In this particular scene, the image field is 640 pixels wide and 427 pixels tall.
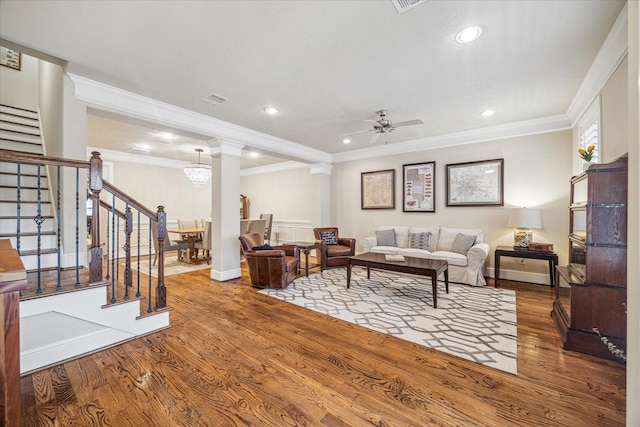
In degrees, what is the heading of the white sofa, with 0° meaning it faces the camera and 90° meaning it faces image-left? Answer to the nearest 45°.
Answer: approximately 45°

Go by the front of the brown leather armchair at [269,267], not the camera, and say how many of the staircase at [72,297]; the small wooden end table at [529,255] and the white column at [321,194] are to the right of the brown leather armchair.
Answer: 1

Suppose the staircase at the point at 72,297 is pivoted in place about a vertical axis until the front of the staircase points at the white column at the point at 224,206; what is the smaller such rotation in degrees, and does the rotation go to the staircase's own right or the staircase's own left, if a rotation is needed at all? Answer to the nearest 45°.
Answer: approximately 45° to the staircase's own left

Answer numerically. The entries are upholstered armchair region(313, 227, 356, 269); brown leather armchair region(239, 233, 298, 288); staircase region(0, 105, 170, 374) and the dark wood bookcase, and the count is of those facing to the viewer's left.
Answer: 1

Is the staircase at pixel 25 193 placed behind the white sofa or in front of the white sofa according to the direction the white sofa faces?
in front

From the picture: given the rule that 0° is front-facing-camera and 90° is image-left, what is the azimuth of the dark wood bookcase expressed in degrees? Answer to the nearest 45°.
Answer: approximately 90°

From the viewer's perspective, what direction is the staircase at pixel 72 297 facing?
to the viewer's right

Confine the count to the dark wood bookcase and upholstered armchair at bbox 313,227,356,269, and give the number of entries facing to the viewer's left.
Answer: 1

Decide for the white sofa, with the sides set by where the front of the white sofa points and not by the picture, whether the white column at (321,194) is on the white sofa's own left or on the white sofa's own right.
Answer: on the white sofa's own right
